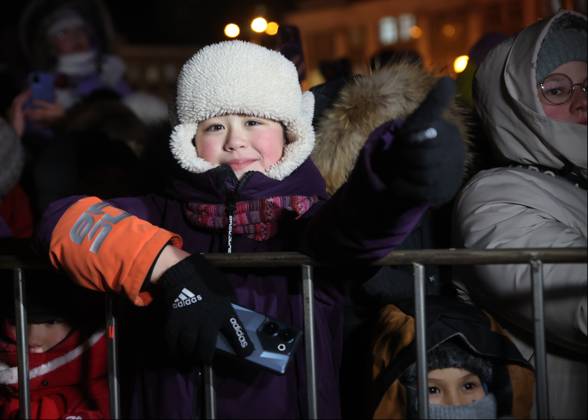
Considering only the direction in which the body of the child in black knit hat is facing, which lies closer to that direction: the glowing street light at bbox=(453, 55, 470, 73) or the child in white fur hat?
the child in white fur hat

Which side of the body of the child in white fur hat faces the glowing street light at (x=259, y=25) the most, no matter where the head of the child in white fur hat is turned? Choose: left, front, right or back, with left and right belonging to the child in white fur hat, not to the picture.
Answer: back

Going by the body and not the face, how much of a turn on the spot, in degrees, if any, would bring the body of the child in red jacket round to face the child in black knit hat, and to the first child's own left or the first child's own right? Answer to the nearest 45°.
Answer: approximately 90° to the first child's own left

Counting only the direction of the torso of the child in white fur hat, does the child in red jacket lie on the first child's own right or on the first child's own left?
on the first child's own right

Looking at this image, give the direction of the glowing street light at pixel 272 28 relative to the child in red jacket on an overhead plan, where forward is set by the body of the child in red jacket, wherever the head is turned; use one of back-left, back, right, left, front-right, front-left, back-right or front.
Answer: back

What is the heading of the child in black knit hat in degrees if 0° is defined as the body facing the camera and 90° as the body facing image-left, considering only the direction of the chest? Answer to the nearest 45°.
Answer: approximately 0°

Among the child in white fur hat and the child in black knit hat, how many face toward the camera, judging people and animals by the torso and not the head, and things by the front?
2

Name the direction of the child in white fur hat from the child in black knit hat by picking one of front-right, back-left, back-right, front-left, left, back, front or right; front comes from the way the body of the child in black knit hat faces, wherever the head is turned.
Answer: right
